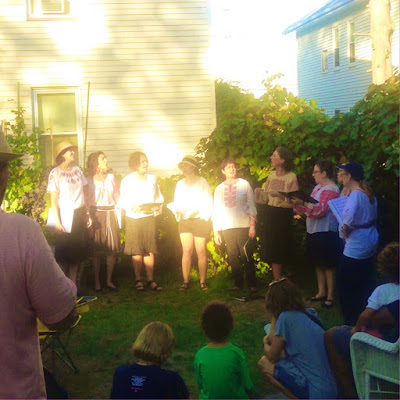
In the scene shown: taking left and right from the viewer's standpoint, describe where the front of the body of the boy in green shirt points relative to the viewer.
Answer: facing away from the viewer

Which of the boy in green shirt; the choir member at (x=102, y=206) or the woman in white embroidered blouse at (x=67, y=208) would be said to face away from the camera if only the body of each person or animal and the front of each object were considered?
the boy in green shirt

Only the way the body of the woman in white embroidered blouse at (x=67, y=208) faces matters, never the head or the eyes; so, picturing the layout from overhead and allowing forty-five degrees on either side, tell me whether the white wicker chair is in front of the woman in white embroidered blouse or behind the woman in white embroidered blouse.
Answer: in front

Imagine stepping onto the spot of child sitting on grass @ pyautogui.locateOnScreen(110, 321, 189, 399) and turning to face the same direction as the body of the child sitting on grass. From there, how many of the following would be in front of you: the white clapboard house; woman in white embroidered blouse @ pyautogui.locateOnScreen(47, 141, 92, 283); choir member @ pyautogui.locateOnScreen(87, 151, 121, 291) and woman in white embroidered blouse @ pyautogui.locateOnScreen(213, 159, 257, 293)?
4

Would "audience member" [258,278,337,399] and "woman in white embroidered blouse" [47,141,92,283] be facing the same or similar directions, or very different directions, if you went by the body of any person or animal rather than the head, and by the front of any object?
very different directions

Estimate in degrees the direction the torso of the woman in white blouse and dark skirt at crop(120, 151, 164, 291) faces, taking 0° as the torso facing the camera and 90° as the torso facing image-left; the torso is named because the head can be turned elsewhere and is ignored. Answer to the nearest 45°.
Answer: approximately 315°

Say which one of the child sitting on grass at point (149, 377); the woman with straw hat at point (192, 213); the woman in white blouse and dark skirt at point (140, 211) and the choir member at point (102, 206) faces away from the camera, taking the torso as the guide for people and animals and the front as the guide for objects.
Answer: the child sitting on grass

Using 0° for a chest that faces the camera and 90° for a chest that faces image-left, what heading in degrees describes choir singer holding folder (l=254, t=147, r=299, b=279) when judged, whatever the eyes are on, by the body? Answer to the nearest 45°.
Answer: approximately 45°

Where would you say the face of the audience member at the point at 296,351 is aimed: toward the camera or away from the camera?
away from the camera

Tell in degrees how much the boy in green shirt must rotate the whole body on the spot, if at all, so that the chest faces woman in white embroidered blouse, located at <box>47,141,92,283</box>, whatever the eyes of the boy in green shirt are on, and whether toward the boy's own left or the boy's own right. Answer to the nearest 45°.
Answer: approximately 45° to the boy's own left

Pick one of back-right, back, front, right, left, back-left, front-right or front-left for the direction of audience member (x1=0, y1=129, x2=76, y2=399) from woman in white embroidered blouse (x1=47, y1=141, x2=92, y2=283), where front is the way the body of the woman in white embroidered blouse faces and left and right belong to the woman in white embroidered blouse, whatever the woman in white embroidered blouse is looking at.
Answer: front-right

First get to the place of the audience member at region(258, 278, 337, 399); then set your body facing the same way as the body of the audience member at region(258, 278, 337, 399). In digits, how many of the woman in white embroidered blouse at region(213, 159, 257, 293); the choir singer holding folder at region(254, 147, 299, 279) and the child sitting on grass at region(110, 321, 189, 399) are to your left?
1

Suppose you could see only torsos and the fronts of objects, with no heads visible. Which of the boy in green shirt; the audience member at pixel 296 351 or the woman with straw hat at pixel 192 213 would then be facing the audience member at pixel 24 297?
the woman with straw hat
